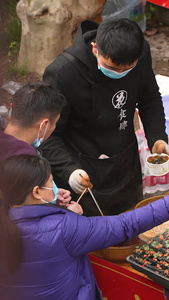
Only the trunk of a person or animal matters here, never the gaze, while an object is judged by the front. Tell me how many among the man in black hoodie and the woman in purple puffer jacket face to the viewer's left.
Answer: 0

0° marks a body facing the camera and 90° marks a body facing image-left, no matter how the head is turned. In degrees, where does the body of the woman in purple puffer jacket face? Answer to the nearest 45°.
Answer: approximately 225°

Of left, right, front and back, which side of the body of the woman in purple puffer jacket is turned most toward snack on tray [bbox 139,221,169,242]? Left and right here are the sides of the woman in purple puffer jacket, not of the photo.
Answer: front

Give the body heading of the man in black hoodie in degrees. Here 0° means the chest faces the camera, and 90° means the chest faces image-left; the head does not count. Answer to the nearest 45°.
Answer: approximately 315°

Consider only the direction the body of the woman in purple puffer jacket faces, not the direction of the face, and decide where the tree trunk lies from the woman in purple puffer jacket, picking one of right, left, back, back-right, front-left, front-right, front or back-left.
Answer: front-left

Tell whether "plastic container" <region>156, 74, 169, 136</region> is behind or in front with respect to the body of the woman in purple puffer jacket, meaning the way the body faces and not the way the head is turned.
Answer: in front

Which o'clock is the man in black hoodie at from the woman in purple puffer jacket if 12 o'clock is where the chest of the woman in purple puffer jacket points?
The man in black hoodie is roughly at 11 o'clock from the woman in purple puffer jacket.
